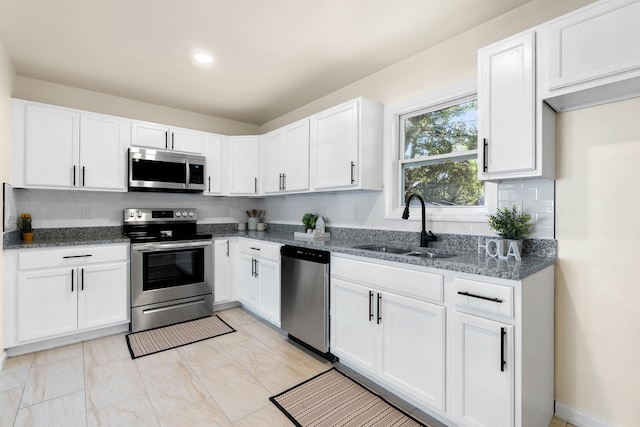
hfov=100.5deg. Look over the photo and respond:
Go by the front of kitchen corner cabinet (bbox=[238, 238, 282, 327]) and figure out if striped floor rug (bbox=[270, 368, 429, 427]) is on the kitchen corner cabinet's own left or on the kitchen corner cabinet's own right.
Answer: on the kitchen corner cabinet's own left

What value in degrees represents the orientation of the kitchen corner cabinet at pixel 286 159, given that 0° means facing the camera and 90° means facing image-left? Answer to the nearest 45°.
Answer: approximately 45°

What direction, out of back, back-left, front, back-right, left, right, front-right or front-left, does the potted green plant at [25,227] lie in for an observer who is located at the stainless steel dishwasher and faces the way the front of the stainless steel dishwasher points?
front-right

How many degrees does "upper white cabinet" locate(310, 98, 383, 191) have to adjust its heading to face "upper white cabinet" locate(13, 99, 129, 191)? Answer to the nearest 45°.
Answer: approximately 45° to its right

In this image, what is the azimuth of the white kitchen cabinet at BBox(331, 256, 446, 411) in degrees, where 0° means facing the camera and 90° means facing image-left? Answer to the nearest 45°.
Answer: approximately 45°

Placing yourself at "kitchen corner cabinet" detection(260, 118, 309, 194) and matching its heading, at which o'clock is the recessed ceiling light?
The recessed ceiling light is roughly at 12 o'clock from the kitchen corner cabinet.

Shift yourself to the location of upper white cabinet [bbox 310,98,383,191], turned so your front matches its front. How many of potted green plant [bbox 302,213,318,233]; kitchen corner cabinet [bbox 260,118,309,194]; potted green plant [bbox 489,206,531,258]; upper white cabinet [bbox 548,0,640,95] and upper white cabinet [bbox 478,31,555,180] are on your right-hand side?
2

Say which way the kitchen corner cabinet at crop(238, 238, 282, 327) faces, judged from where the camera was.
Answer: facing the viewer and to the left of the viewer

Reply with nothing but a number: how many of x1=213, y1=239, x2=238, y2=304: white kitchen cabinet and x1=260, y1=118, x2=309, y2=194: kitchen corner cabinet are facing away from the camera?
0

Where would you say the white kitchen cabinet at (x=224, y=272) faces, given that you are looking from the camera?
facing the viewer and to the right of the viewer

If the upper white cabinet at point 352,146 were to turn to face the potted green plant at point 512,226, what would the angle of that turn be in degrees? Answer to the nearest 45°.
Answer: approximately 90° to its left

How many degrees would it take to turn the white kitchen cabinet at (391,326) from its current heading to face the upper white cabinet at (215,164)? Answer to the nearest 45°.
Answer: approximately 90° to its right

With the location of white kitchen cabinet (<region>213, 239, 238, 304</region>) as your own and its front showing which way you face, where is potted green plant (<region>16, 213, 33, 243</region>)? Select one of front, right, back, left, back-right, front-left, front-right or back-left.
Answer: back-right
